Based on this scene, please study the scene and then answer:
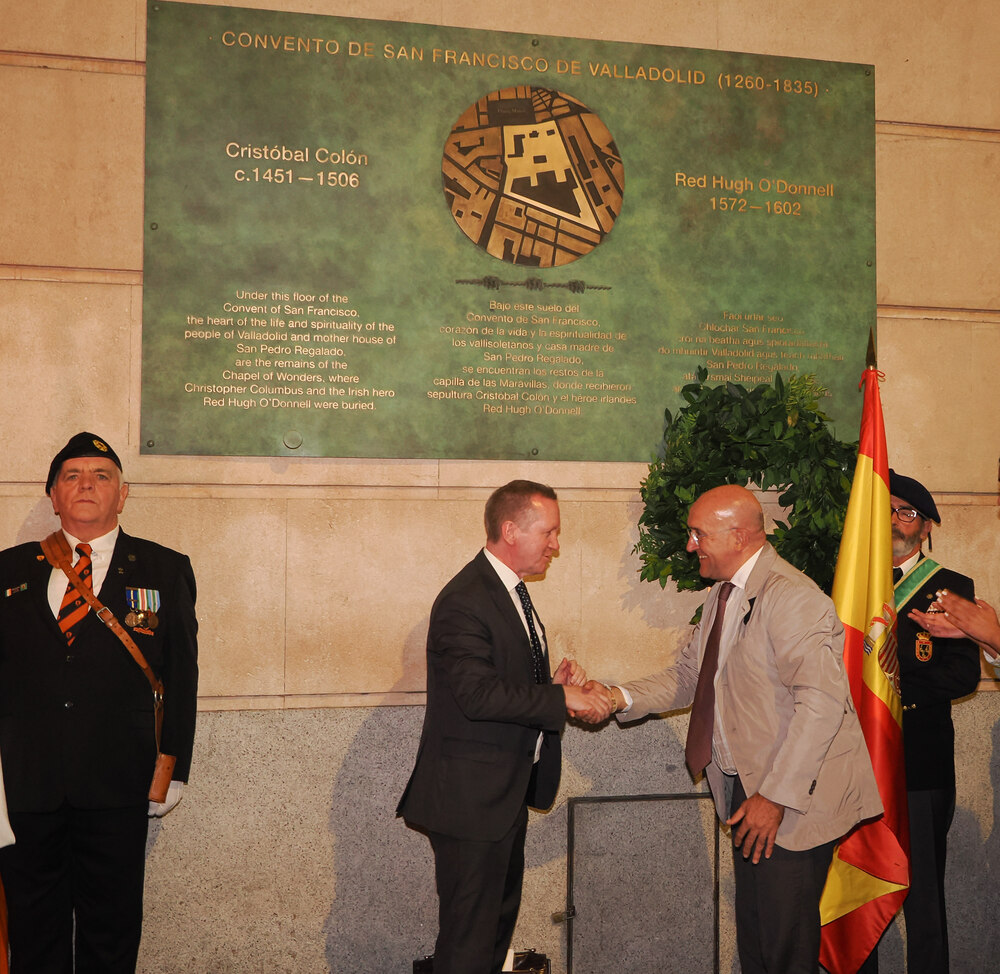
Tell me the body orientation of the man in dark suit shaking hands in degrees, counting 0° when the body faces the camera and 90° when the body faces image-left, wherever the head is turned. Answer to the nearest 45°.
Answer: approximately 270°

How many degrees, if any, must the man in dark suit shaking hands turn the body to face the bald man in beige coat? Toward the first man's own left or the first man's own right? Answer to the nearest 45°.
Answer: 0° — they already face them

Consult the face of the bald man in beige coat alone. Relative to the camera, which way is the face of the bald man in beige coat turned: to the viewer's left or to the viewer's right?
to the viewer's left

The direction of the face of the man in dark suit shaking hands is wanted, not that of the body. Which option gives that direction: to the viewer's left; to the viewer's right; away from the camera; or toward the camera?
to the viewer's right
